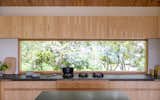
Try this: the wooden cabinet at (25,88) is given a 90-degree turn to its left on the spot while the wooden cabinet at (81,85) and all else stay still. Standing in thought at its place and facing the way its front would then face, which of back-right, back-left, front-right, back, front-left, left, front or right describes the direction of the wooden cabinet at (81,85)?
front

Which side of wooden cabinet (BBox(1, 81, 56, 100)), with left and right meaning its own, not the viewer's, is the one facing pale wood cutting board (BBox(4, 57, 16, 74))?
back

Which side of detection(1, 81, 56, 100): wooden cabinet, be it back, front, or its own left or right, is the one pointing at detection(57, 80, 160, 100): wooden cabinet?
left

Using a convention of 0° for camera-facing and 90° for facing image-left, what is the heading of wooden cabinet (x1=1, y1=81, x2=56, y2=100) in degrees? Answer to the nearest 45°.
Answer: approximately 0°
